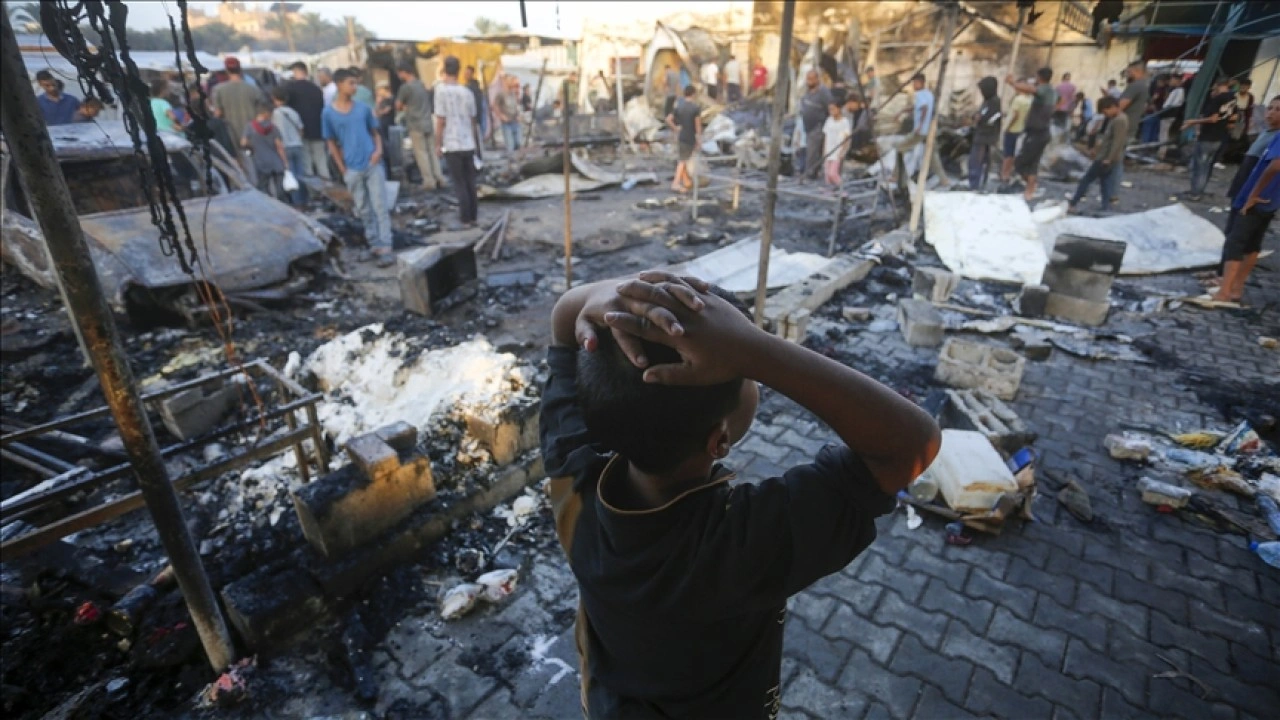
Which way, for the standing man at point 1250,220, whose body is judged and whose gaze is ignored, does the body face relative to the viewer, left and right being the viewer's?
facing to the left of the viewer

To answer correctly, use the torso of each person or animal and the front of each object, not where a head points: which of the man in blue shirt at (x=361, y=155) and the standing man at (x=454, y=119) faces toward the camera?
the man in blue shirt

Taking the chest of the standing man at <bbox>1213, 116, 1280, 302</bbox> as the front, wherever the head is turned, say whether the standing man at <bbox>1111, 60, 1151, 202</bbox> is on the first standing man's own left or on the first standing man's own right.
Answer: on the first standing man's own right

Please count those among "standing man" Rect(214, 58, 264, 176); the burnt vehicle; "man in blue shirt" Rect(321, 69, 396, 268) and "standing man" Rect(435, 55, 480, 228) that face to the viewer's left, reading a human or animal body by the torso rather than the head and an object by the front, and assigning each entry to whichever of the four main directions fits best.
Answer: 0

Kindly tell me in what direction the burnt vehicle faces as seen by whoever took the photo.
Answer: facing the viewer and to the right of the viewer

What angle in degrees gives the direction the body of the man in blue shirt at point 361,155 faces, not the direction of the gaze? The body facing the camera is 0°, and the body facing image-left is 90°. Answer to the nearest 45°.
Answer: approximately 0°

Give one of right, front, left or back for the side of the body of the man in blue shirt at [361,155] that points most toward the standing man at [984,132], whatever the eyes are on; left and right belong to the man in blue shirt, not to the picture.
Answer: left

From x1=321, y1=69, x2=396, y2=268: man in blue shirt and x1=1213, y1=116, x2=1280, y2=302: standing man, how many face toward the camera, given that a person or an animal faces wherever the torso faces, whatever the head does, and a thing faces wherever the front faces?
1

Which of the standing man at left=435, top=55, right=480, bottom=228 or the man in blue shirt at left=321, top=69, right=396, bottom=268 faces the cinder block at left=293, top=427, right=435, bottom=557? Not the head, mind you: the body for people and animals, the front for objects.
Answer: the man in blue shirt

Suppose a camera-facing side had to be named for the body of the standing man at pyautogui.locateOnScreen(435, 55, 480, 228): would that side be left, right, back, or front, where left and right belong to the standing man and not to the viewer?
back
